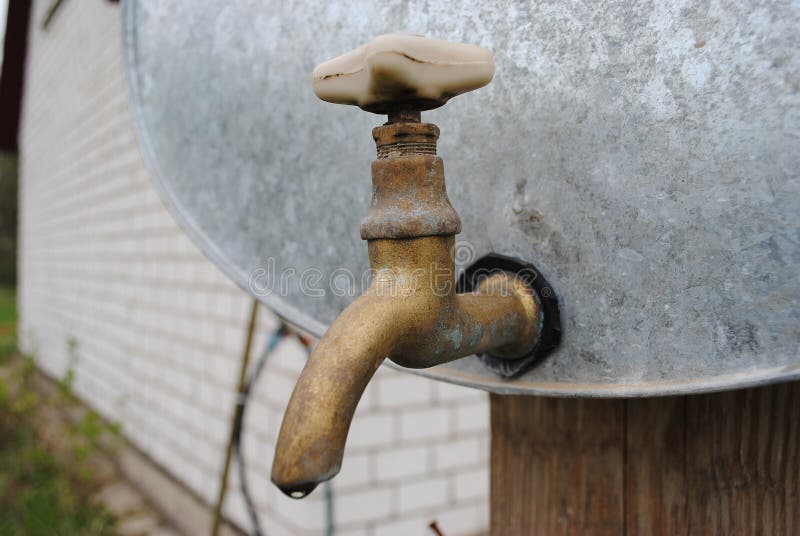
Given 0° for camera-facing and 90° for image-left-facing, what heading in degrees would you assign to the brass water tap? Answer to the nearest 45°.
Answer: approximately 45°
